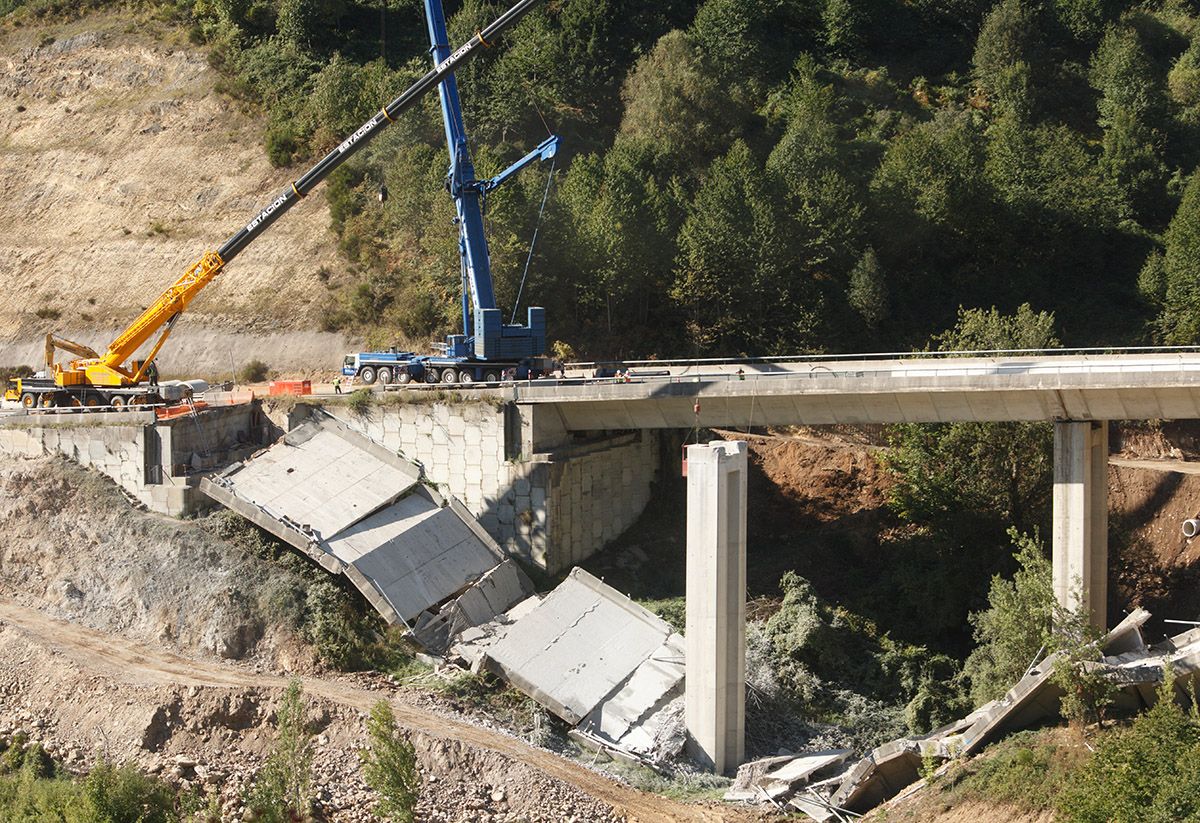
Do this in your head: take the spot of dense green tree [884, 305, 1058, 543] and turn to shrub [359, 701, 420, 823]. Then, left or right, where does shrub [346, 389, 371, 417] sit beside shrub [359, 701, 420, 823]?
right

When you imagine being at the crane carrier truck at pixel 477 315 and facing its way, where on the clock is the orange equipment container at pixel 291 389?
The orange equipment container is roughly at 11 o'clock from the crane carrier truck.

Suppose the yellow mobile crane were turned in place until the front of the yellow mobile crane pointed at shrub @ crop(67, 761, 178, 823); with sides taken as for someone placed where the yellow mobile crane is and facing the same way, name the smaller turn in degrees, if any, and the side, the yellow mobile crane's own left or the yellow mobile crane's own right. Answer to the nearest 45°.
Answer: approximately 90° to the yellow mobile crane's own left

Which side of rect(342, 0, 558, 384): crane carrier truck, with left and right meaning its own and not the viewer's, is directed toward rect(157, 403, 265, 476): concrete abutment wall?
front

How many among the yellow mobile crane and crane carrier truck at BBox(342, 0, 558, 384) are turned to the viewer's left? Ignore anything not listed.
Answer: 2

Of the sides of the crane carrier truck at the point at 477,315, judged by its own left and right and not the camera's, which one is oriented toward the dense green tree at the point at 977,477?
back

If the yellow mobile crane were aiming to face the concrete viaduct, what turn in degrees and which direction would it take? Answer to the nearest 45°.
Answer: approximately 135° to its left

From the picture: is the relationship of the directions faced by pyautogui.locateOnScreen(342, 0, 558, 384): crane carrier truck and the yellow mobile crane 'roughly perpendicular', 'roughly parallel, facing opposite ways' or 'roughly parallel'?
roughly parallel

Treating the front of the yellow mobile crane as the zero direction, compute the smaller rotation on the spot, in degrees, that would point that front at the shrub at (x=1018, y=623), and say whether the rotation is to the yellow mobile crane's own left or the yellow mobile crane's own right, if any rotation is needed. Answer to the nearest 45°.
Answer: approximately 135° to the yellow mobile crane's own left

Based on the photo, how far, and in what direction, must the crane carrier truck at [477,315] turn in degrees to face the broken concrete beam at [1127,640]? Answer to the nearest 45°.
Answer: approximately 135° to its left

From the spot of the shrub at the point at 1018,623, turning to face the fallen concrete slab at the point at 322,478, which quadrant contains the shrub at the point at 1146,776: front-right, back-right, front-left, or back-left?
back-left

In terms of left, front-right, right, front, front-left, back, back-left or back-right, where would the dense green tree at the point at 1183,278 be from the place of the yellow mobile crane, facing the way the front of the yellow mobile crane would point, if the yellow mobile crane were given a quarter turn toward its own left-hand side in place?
left

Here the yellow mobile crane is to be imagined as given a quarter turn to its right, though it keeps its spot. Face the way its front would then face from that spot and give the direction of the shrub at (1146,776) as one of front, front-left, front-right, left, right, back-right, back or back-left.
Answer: back-right

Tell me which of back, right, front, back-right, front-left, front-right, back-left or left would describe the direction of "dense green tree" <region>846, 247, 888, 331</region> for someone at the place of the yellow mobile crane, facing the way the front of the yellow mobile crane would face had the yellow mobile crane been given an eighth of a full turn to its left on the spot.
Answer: back-left

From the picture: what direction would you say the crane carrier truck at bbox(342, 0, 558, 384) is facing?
to the viewer's left

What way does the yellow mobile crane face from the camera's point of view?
to the viewer's left
